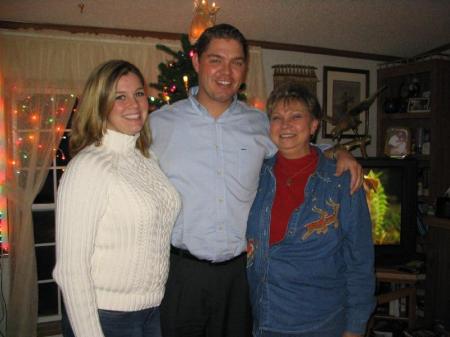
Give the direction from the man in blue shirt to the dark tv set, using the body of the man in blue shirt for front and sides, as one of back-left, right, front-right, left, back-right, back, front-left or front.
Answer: back-left

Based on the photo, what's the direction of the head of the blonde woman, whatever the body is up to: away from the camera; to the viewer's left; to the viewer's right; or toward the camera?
toward the camera

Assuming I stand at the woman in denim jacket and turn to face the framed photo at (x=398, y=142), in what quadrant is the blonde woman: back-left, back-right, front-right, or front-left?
back-left

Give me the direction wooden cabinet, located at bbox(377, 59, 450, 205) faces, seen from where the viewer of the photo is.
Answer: facing the viewer and to the left of the viewer

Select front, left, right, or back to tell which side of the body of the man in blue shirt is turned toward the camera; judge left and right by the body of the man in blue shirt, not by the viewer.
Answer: front

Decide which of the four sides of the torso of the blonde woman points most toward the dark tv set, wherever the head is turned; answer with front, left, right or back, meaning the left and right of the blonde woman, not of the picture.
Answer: left

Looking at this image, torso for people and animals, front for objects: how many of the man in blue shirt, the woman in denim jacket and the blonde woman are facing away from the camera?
0

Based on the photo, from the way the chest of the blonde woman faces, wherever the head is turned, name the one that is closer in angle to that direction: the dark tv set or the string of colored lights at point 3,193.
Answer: the dark tv set

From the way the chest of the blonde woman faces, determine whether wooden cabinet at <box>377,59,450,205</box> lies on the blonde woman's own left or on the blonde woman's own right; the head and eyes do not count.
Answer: on the blonde woman's own left

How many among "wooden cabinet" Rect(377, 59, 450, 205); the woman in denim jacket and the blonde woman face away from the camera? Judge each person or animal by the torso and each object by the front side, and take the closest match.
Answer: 0

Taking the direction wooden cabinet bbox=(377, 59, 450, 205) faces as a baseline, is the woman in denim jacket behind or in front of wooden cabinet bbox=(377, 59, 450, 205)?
in front

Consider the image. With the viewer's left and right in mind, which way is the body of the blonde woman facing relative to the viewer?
facing the viewer and to the right of the viewer
